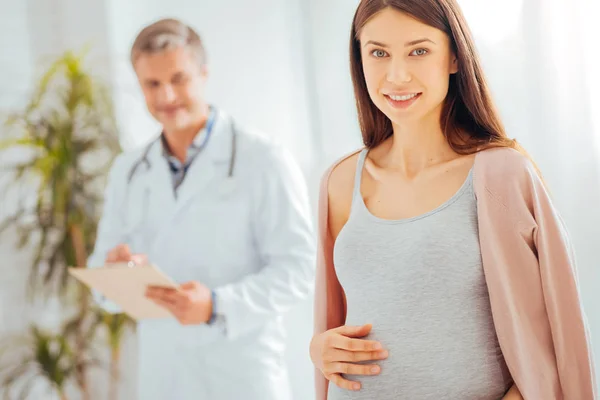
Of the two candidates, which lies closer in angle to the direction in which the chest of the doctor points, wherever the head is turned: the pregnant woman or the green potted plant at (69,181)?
the pregnant woman

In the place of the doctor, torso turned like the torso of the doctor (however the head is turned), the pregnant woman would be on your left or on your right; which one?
on your left

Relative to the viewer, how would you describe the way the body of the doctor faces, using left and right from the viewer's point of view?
facing the viewer and to the left of the viewer

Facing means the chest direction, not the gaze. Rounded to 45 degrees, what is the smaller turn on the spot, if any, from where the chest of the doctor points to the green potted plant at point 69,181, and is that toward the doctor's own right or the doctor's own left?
approximately 90° to the doctor's own right

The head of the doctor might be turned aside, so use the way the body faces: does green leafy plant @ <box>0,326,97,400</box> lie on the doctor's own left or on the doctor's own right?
on the doctor's own right

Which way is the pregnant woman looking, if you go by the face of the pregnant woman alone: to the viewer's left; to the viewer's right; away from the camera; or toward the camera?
toward the camera
